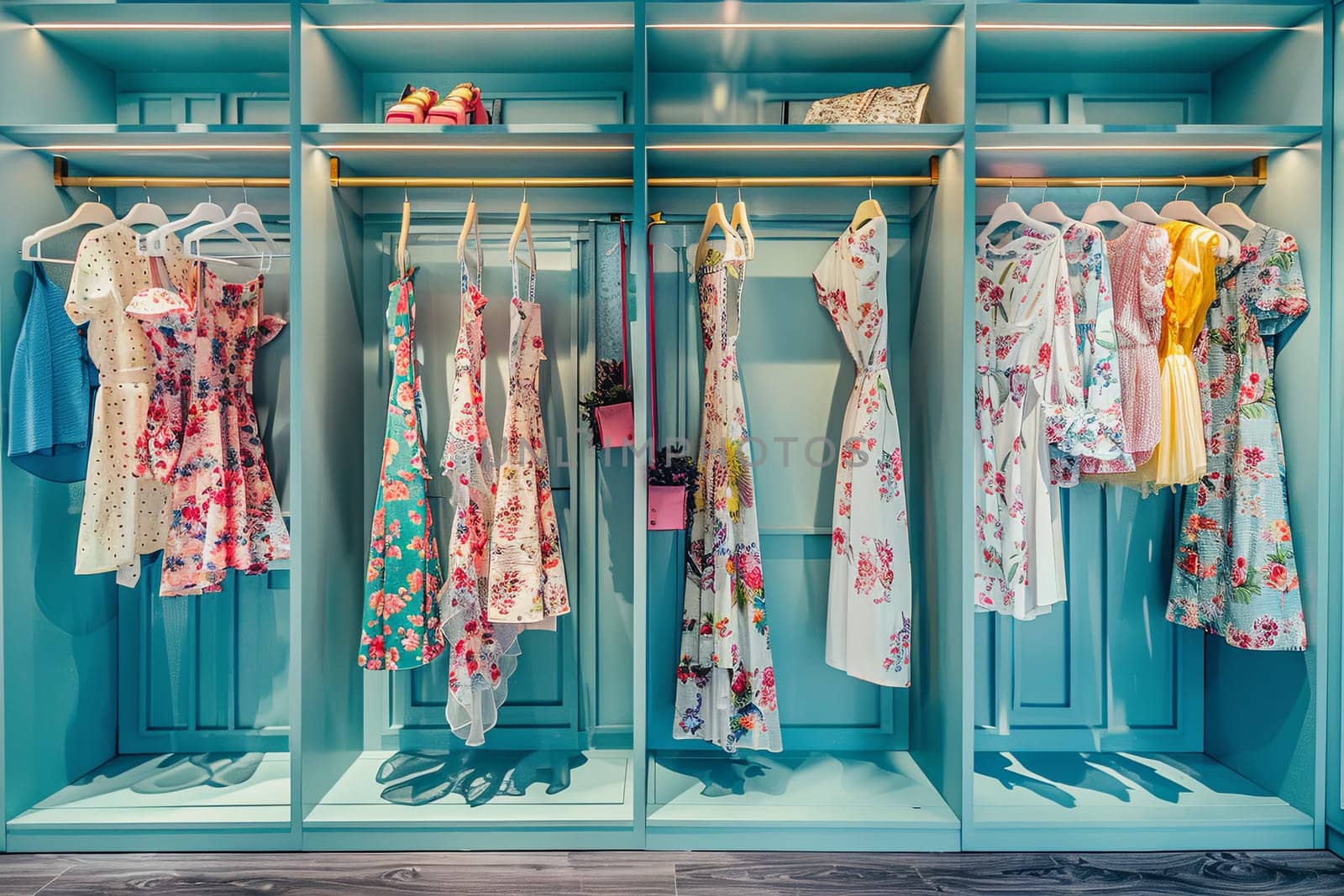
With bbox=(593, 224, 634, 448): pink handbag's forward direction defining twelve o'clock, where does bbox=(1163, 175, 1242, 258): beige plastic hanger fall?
The beige plastic hanger is roughly at 9 o'clock from the pink handbag.

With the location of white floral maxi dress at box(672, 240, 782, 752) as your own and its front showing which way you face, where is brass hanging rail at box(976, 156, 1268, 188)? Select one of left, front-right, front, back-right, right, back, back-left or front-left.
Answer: back-left

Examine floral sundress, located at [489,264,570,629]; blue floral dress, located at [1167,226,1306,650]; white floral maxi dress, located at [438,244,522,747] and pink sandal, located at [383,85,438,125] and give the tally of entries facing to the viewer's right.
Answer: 0

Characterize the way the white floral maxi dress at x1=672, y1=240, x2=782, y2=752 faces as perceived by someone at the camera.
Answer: facing the viewer and to the left of the viewer

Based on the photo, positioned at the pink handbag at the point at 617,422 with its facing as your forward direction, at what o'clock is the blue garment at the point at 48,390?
The blue garment is roughly at 3 o'clock from the pink handbag.

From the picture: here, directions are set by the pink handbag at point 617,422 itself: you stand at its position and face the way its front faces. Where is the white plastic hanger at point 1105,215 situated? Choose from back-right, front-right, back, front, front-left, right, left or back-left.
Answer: left

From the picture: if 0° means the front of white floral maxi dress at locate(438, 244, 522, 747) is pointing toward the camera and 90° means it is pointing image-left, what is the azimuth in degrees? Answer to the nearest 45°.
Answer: approximately 45°

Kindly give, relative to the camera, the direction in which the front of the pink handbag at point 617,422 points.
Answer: facing the viewer

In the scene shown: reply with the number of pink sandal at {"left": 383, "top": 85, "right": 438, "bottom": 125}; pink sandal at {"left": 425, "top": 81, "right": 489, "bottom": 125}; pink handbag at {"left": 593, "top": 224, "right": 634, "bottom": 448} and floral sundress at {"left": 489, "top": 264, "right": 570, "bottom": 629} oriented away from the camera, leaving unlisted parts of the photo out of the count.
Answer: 0

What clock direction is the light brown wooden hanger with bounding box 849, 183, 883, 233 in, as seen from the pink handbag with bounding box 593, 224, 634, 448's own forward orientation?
The light brown wooden hanger is roughly at 9 o'clock from the pink handbag.

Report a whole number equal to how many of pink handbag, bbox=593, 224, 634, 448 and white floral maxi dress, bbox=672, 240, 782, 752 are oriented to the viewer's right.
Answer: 0
